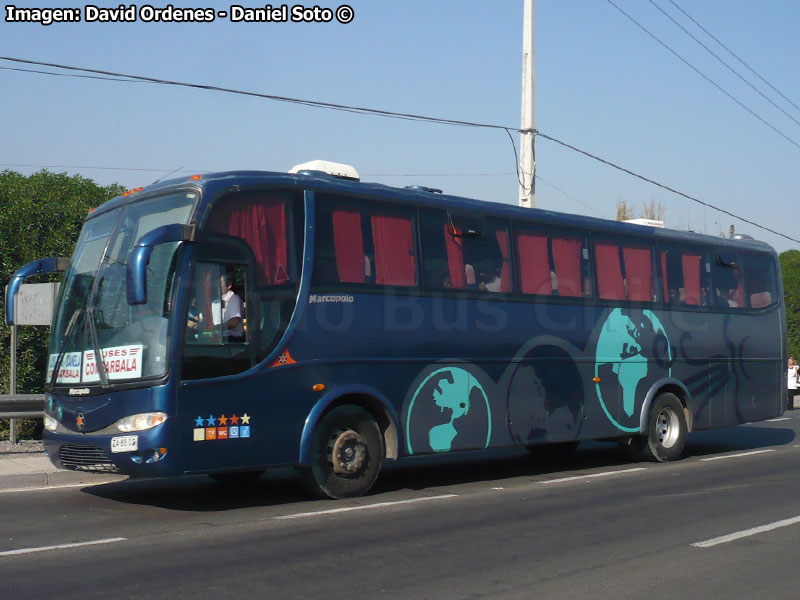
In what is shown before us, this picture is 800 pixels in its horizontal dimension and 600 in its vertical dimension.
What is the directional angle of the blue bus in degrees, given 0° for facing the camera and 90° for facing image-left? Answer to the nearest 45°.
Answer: approximately 45°

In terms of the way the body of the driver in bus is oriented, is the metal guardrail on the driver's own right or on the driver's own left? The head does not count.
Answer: on the driver's own right

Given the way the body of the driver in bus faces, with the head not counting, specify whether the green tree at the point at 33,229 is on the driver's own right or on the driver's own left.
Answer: on the driver's own right

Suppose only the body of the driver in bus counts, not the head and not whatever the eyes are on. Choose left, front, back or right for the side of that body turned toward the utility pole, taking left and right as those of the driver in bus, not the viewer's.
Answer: back

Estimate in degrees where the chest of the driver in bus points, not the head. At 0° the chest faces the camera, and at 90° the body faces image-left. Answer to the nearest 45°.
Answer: approximately 45°

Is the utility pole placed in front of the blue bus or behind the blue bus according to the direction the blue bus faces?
behind

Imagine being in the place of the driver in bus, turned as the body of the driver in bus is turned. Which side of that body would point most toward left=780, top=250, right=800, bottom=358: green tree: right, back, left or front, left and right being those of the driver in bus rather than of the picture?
back

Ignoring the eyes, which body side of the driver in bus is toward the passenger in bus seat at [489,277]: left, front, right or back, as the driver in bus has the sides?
back

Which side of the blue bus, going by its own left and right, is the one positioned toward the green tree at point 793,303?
back
